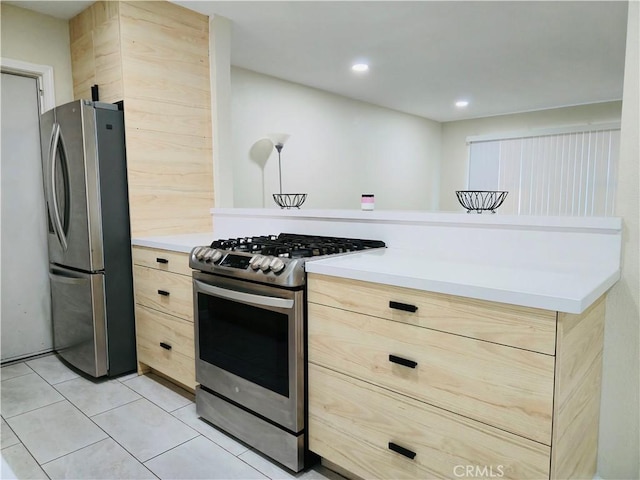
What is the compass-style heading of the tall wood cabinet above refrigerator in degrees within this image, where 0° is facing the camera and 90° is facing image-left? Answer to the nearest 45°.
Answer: approximately 45°

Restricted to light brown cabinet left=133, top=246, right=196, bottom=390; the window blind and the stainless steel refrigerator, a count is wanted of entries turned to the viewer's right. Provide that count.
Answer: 0

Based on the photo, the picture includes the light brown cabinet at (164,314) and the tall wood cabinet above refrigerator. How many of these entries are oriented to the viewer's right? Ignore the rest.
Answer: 0

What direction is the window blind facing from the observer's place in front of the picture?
facing the viewer

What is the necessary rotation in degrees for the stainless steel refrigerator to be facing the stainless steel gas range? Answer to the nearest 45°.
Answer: approximately 90° to its left

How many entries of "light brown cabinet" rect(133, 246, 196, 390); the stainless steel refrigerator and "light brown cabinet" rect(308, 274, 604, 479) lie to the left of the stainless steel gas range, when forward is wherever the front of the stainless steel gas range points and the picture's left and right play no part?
1

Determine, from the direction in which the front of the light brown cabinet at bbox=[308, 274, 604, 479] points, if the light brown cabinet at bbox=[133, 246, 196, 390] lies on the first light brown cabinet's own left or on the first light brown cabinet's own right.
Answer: on the first light brown cabinet's own right

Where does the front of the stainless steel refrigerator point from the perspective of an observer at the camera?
facing the viewer and to the left of the viewer

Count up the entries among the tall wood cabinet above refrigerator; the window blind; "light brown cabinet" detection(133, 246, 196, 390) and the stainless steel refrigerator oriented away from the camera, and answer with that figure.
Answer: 0

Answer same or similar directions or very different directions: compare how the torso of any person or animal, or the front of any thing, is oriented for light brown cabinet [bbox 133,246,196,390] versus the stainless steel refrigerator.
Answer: same or similar directions

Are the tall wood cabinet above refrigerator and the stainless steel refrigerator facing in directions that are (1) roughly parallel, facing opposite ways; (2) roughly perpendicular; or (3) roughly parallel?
roughly parallel

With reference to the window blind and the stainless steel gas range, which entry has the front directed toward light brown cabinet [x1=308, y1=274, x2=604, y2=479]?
the window blind

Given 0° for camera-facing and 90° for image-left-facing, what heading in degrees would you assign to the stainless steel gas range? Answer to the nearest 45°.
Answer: approximately 45°
